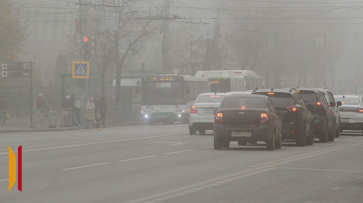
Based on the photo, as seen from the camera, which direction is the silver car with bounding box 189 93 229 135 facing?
away from the camera

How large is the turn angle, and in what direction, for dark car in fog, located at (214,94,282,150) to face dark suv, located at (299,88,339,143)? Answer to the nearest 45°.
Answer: approximately 45° to its right

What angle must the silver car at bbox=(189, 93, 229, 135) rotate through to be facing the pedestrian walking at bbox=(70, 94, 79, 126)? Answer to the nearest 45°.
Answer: approximately 45° to its left

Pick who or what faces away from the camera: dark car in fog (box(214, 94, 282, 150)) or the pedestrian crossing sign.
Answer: the dark car in fog

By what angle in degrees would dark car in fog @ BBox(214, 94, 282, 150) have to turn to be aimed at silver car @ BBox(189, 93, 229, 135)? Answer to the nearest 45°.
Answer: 0° — it already faces it

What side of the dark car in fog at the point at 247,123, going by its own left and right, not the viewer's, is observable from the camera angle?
back

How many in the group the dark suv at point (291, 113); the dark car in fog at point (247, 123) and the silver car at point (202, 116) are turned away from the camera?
3

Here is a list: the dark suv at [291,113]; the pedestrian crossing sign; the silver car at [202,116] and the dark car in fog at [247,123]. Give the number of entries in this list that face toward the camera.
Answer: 1

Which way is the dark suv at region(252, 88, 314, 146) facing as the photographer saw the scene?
facing away from the viewer

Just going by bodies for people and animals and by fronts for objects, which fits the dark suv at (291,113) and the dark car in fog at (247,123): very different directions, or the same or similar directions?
same or similar directions

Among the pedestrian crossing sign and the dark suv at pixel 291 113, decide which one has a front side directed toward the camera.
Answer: the pedestrian crossing sign

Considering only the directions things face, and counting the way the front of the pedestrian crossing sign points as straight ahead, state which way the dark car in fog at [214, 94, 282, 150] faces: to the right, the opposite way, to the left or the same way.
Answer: the opposite way

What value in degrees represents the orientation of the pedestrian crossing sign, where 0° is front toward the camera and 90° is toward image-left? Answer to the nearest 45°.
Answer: approximately 0°
